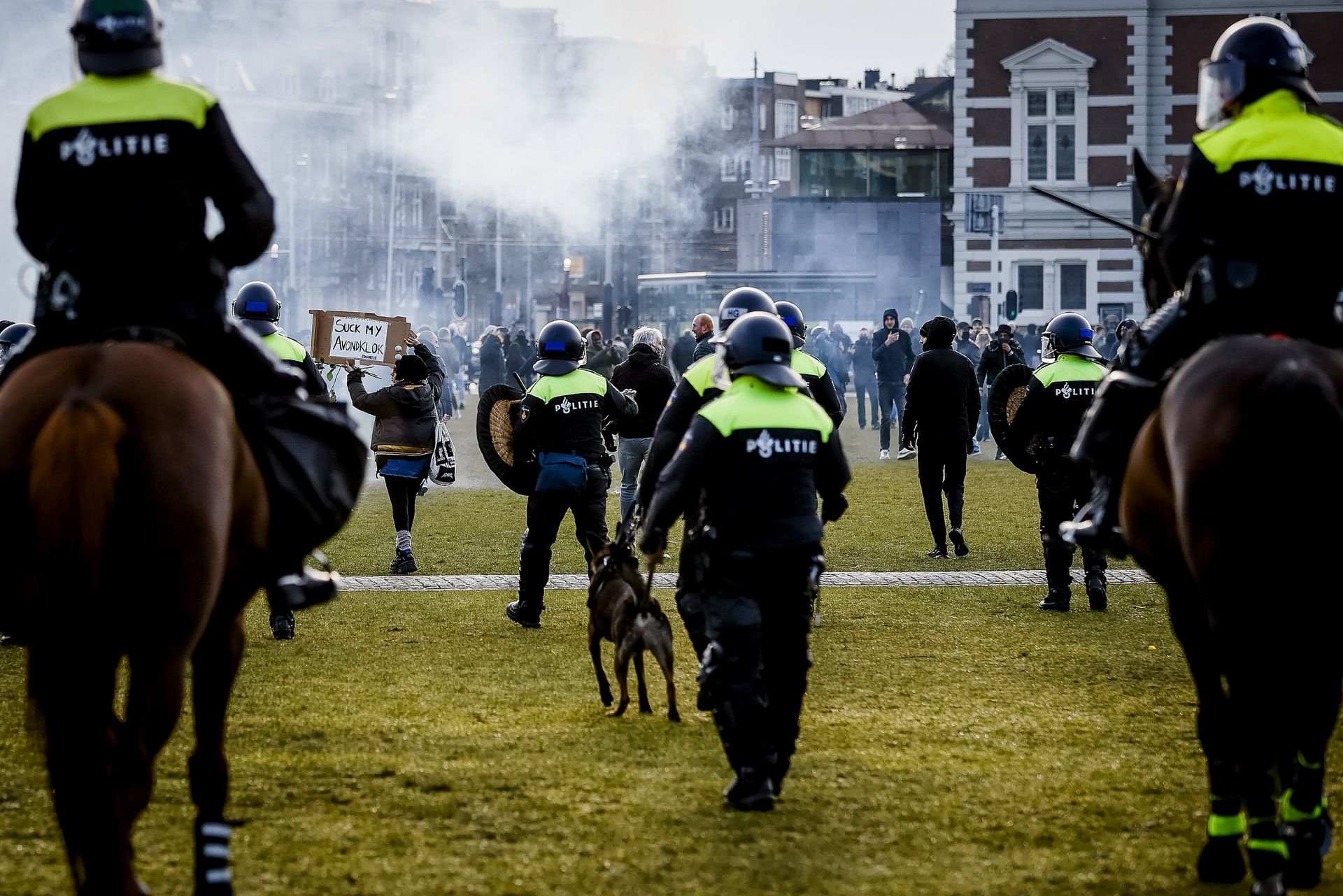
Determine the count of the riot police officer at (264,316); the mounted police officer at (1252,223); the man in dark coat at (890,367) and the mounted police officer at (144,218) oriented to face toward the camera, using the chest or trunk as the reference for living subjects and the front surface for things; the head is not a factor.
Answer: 1

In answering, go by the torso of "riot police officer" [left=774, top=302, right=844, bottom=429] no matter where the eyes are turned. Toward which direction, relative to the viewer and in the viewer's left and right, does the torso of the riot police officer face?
facing away from the viewer

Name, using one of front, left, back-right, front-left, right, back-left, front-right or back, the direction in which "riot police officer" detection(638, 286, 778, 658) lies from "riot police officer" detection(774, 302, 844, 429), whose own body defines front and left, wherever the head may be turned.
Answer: back

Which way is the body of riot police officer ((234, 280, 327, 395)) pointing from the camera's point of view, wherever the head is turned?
away from the camera

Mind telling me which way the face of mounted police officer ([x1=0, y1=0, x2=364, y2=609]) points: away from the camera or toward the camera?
away from the camera

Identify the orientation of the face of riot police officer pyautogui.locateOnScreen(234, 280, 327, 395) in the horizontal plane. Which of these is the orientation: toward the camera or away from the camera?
away from the camera

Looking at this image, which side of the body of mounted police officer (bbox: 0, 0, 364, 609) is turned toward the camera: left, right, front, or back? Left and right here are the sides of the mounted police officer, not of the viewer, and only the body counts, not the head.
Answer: back

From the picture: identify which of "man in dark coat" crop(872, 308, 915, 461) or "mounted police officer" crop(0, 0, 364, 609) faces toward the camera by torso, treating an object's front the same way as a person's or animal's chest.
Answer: the man in dark coat

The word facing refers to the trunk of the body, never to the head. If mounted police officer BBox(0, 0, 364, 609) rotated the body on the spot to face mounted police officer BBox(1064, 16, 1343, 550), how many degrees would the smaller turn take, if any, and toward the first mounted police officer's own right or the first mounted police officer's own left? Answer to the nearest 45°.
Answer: approximately 90° to the first mounted police officer's own right

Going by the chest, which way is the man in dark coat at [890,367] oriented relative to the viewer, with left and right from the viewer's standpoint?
facing the viewer

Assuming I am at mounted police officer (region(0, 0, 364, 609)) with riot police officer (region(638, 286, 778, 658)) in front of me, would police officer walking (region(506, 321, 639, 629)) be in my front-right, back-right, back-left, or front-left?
front-left

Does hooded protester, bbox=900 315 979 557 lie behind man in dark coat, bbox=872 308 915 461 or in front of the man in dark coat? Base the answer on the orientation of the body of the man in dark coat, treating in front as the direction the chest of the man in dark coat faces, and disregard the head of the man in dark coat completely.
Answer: in front

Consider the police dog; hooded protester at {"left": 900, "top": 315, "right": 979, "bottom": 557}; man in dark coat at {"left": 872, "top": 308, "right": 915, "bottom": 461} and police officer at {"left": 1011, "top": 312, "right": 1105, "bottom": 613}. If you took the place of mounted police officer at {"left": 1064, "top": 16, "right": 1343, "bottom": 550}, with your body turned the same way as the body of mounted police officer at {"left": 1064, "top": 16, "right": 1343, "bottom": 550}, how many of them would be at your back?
0

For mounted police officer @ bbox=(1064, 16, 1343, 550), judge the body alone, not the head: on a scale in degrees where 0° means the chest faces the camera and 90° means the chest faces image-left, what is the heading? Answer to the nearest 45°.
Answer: approximately 135°

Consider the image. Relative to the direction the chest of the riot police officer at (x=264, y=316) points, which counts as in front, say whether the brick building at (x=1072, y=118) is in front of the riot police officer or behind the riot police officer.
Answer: in front

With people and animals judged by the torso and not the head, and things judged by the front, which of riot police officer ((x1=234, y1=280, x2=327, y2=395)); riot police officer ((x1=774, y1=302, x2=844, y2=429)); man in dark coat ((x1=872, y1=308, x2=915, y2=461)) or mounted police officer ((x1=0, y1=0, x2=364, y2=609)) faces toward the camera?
the man in dark coat

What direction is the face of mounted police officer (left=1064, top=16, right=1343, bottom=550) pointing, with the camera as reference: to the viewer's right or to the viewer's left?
to the viewer's left

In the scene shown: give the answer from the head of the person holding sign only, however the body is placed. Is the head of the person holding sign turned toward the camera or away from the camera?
away from the camera

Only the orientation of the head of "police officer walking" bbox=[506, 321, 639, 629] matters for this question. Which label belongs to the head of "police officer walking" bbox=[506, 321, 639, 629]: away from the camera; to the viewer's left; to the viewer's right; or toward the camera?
away from the camera
